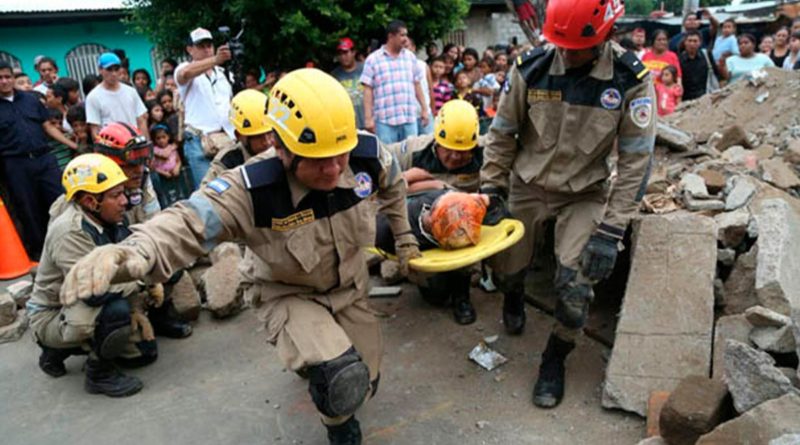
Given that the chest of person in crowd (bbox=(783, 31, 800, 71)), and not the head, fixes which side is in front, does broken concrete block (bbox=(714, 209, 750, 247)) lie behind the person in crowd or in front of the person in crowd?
in front

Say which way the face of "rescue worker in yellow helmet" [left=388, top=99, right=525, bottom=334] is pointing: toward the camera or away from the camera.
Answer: toward the camera

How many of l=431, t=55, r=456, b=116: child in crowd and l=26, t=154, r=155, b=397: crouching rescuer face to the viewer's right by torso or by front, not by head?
1

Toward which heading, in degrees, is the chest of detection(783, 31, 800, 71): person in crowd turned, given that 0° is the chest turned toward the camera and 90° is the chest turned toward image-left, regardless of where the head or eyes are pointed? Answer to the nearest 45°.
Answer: approximately 45°

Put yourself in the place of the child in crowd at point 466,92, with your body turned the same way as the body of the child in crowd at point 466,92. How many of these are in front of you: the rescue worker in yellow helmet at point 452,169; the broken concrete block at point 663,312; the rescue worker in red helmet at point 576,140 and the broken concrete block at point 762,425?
4

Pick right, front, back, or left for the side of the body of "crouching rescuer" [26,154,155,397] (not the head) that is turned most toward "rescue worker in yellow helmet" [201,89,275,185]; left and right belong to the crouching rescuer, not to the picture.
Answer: left

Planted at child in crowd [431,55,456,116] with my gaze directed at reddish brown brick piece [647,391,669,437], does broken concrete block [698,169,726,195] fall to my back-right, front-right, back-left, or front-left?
front-left

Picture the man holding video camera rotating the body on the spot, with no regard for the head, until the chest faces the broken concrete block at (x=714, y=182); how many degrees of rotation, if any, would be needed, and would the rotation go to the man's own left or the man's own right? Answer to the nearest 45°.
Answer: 0° — they already face it

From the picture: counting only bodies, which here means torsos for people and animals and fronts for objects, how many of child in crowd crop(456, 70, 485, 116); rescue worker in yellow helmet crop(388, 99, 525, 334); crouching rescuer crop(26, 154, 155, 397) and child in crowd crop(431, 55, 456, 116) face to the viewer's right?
1

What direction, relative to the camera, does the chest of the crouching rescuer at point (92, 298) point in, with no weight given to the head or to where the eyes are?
to the viewer's right

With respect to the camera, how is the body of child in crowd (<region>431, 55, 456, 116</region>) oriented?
toward the camera

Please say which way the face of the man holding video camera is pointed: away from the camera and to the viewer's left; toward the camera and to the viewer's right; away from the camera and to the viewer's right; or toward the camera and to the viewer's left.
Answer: toward the camera and to the viewer's right

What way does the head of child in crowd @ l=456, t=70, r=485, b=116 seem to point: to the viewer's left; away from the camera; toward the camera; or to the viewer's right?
toward the camera

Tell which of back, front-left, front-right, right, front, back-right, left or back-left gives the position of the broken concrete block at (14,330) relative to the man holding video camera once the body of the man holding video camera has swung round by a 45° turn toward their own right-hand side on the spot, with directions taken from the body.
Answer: front-right
